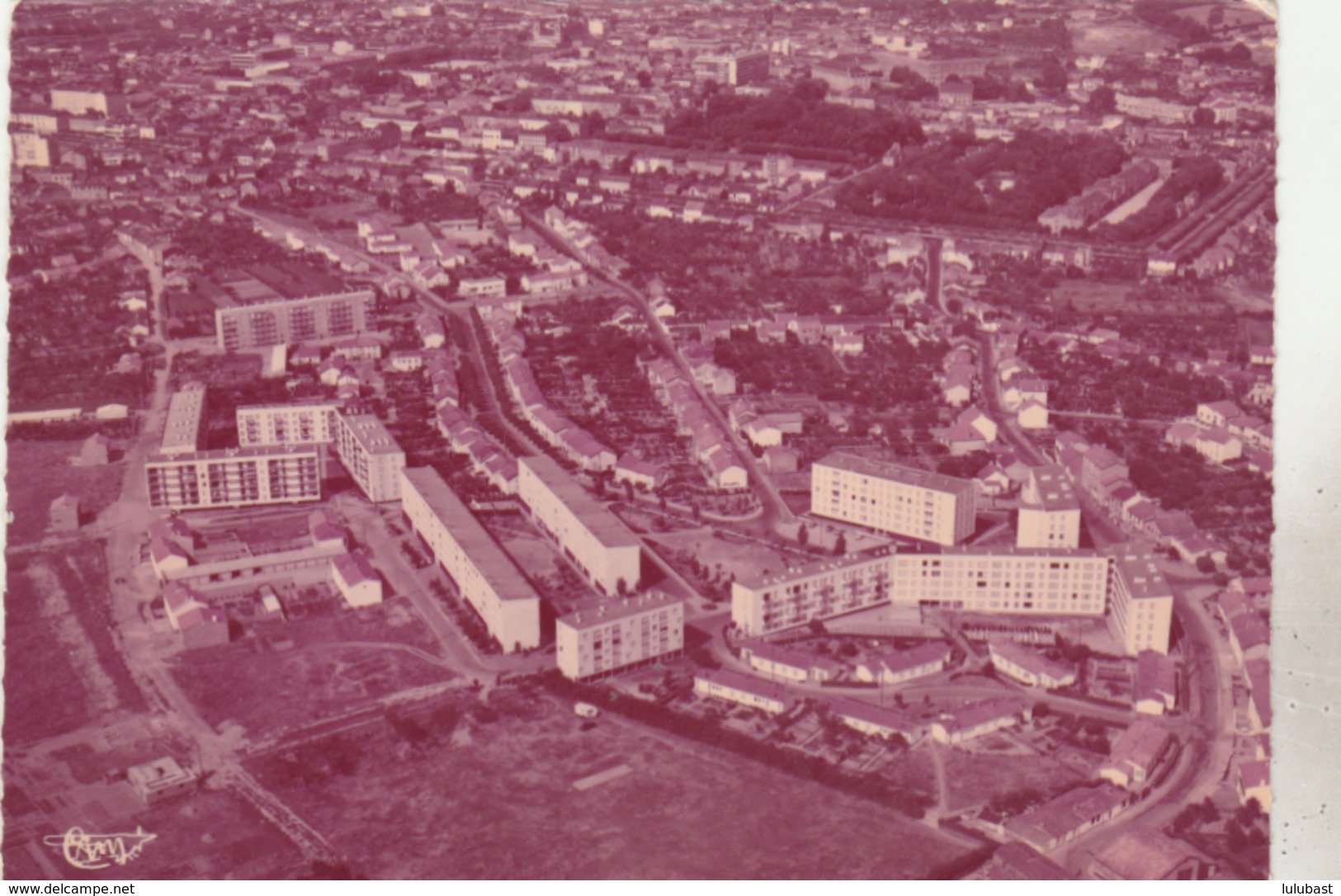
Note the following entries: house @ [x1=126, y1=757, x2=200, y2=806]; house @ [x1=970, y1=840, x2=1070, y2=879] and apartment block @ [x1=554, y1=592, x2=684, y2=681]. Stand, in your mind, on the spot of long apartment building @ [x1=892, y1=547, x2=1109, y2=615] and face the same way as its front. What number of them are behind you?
0

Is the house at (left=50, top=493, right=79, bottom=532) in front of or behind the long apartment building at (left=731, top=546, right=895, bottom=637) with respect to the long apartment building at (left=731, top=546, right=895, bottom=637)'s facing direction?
behind

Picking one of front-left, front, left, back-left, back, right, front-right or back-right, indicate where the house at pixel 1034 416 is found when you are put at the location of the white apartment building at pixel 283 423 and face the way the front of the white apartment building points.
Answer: left

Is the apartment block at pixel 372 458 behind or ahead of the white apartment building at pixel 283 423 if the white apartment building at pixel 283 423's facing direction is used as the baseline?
ahead

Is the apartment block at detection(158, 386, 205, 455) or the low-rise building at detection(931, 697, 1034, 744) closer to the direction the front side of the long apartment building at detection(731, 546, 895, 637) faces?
the low-rise building

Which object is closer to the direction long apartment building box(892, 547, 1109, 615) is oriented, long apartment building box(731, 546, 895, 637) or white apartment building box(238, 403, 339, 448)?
the long apartment building

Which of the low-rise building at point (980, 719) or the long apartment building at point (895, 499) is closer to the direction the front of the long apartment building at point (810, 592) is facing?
the low-rise building

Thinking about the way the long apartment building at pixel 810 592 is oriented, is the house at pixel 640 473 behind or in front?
behind

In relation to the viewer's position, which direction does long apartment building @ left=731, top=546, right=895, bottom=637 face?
facing the viewer and to the right of the viewer

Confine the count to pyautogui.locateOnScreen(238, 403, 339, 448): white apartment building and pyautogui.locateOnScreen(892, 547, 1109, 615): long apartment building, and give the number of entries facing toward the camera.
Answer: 2

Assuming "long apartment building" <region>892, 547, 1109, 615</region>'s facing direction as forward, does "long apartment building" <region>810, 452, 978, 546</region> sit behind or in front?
behind

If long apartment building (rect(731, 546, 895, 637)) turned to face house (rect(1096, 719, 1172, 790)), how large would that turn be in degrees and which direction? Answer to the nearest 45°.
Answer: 0° — it already faces it

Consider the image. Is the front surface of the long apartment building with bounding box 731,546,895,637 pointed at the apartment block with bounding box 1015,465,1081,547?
no

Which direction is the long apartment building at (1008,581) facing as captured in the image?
toward the camera

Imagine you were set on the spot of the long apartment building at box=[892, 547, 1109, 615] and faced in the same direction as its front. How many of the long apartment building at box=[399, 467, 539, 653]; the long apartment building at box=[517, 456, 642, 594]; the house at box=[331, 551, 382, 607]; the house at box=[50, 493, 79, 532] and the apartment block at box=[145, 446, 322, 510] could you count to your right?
5

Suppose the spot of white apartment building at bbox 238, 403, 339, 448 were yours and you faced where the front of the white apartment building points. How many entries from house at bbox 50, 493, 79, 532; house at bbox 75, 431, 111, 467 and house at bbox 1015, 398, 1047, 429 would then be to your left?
1

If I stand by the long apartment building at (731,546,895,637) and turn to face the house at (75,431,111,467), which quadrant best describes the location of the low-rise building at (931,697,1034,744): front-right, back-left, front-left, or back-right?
back-left

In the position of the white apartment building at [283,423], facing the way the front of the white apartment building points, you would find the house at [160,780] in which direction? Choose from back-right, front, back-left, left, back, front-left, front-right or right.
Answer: front
